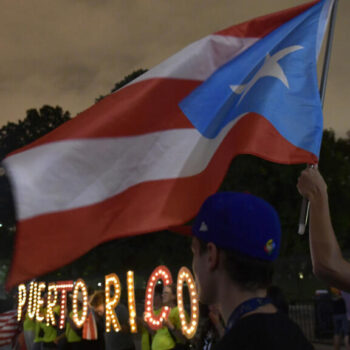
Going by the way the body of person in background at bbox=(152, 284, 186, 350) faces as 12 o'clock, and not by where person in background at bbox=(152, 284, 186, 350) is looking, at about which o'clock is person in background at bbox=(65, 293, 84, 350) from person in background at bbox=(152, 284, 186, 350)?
person in background at bbox=(65, 293, 84, 350) is roughly at 2 o'clock from person in background at bbox=(152, 284, 186, 350).

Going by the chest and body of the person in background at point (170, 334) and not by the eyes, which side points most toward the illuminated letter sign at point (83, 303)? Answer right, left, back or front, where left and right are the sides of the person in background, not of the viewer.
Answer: right

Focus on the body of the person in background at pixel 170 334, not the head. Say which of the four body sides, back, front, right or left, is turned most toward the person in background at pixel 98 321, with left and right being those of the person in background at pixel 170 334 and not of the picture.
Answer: right

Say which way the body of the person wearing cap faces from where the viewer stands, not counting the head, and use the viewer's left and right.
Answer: facing away from the viewer and to the left of the viewer

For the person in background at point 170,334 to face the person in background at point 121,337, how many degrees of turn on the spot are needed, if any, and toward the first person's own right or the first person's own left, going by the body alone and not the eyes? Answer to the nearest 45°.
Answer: approximately 45° to the first person's own right

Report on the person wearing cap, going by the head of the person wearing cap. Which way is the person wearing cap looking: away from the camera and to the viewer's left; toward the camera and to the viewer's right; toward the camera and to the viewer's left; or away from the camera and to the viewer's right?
away from the camera and to the viewer's left

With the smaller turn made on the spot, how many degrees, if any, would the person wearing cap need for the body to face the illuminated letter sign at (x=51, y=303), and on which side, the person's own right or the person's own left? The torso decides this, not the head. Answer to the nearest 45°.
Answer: approximately 45° to the person's own right

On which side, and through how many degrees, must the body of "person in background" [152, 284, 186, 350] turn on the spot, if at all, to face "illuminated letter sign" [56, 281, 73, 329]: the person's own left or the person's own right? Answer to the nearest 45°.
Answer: approximately 90° to the person's own right
